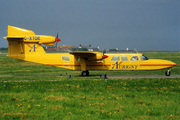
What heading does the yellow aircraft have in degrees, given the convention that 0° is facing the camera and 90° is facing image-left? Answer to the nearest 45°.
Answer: approximately 270°
